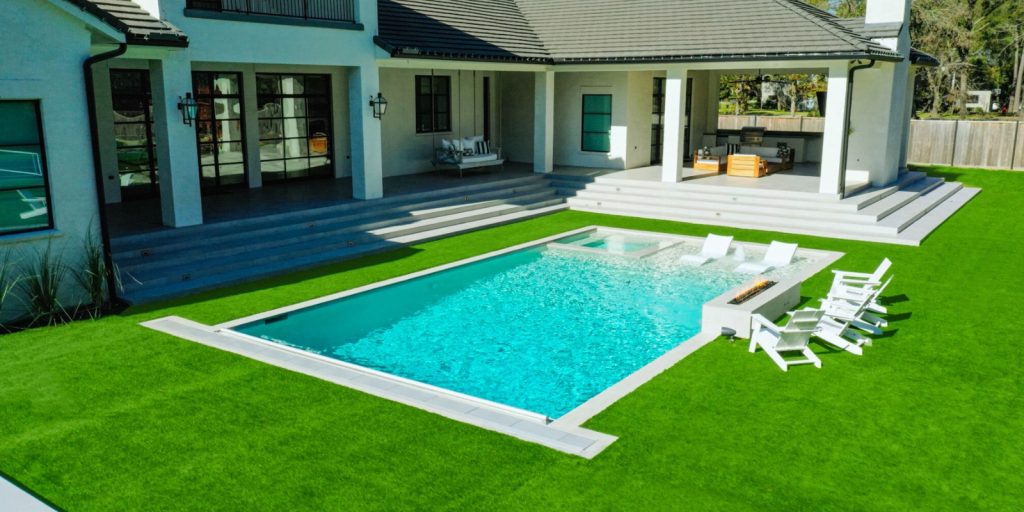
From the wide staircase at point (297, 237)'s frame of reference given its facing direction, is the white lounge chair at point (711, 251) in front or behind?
in front

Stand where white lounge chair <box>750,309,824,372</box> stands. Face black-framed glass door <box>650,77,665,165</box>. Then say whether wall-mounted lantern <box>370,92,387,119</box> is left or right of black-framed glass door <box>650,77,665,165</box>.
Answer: left

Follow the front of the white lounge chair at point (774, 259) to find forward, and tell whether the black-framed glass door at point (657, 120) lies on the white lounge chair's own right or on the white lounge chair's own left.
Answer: on the white lounge chair's own right

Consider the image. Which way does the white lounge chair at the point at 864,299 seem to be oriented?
to the viewer's left

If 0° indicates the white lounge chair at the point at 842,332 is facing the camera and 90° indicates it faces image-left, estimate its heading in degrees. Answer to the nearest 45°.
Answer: approximately 135°

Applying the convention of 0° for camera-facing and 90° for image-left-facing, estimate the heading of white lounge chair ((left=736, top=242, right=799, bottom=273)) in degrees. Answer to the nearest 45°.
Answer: approximately 45°

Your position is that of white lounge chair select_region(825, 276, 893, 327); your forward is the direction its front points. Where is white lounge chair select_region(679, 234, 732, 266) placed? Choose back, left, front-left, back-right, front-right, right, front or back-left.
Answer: front-right

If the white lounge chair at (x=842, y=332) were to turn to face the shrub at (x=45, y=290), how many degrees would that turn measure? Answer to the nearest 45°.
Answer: approximately 45° to its left
